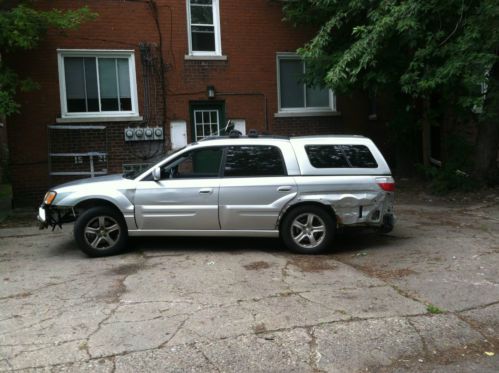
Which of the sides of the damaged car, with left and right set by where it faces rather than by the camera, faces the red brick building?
right

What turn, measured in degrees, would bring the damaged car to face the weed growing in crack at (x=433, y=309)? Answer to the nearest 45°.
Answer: approximately 135° to its left

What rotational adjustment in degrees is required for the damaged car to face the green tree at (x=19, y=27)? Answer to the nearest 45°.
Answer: approximately 45° to its right

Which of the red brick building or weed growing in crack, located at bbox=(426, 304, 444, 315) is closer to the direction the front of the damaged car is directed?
the red brick building

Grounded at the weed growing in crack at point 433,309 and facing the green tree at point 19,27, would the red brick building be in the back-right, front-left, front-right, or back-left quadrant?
front-right

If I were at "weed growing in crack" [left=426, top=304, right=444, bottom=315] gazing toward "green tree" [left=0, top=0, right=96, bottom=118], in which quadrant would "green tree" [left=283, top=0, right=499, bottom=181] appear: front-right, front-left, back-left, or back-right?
front-right

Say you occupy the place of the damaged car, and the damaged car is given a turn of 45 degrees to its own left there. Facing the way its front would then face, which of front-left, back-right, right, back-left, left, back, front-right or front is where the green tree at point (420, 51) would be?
back

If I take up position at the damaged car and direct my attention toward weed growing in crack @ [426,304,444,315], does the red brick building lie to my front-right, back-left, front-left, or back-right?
back-left

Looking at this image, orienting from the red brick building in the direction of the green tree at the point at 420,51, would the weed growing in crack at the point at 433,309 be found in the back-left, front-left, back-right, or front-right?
front-right

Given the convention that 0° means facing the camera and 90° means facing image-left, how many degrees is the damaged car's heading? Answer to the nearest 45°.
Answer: approximately 90°
